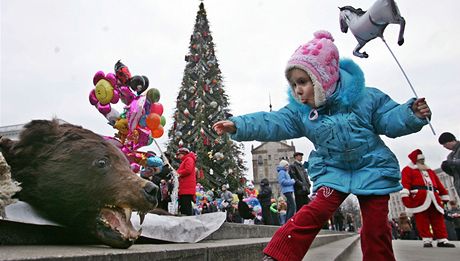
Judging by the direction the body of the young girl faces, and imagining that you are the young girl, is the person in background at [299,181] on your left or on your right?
on your right

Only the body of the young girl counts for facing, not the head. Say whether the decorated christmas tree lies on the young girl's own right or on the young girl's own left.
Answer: on the young girl's own right

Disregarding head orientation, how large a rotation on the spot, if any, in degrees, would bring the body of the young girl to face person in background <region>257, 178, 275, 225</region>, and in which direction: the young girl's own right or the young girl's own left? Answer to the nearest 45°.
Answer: approximately 135° to the young girl's own right

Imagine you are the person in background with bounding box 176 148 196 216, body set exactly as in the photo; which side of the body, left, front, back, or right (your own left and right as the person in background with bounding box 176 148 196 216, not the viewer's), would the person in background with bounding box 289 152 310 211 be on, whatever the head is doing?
back

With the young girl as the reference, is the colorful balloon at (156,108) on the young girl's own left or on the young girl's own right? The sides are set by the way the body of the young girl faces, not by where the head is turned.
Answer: on the young girl's own right

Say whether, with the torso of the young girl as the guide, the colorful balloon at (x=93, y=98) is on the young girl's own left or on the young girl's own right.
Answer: on the young girl's own right

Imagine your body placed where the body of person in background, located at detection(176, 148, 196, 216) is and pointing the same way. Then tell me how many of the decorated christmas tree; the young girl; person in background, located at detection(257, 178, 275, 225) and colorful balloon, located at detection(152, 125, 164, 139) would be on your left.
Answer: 1

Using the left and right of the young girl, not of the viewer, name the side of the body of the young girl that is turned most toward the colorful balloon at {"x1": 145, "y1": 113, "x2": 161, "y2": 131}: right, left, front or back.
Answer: right

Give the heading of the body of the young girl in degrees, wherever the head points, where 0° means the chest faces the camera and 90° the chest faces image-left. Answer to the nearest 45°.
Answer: approximately 45°

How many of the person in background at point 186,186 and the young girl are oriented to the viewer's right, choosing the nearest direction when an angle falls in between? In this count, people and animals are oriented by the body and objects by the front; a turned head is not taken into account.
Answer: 0

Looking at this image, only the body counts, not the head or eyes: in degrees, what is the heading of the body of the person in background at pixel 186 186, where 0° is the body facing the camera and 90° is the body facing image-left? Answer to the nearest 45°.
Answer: approximately 90°

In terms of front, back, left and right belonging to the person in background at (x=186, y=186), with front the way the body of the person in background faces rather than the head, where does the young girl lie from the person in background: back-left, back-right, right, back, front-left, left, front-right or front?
left
